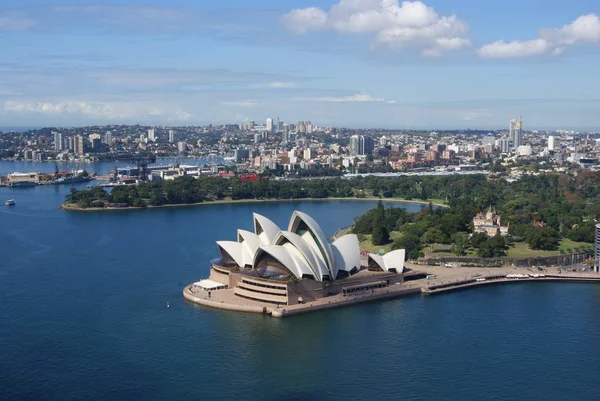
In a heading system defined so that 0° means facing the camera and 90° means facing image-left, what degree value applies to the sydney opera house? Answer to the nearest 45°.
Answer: approximately 45°

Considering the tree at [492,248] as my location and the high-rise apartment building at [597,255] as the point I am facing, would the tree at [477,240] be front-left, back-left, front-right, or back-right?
back-left

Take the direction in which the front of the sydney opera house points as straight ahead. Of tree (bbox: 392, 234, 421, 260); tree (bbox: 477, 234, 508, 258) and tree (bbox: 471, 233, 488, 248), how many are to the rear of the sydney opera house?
3

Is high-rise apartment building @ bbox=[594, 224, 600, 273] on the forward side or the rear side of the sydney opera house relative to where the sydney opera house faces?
on the rear side

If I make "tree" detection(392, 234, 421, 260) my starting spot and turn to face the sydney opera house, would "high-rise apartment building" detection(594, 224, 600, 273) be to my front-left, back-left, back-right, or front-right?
back-left

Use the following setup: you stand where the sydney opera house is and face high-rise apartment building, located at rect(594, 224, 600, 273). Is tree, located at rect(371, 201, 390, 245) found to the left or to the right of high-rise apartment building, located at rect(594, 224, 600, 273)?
left

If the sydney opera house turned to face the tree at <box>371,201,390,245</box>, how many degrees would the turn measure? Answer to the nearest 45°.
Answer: approximately 135° to its right
